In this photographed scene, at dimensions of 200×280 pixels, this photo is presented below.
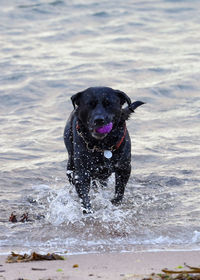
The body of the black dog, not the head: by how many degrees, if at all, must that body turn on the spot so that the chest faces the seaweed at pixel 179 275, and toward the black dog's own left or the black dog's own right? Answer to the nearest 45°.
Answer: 0° — it already faces it

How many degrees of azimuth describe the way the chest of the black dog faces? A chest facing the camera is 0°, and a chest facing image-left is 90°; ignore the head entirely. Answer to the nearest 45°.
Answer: approximately 0°

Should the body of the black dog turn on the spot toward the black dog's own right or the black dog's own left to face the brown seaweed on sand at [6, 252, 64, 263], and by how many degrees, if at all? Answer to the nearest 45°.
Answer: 0° — it already faces it
